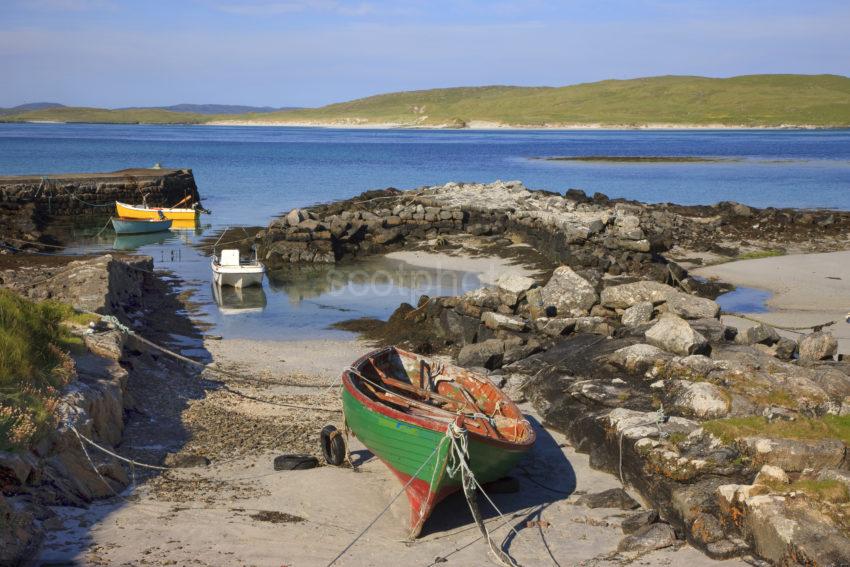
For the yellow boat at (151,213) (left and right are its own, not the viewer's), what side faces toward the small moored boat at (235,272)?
left

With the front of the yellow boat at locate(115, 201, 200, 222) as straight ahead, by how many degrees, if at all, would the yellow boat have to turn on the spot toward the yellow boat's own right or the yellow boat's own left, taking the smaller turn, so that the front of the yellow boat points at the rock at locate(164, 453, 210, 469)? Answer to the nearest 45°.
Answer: approximately 90° to the yellow boat's own left

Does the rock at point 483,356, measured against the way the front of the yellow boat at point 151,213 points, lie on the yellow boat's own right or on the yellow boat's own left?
on the yellow boat's own left

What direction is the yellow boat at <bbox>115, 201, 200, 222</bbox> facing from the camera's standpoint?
to the viewer's left

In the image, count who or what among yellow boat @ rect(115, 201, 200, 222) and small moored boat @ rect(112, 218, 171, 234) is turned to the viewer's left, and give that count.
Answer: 2

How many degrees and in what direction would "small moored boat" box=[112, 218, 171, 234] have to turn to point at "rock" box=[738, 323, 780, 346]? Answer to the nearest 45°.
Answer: approximately 90° to its left

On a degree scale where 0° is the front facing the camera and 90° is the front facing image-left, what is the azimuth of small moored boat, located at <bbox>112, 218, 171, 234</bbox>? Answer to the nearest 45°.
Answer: approximately 90°

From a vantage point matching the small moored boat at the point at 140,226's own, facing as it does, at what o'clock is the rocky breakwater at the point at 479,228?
The rocky breakwater is roughly at 7 o'clock from the small moored boat.

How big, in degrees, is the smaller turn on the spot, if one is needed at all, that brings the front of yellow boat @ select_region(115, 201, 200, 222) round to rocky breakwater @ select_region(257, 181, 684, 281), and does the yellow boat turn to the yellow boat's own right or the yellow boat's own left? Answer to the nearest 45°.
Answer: approximately 135° to the yellow boat's own left

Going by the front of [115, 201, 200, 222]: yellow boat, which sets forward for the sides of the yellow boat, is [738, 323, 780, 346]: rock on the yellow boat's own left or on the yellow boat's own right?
on the yellow boat's own left
